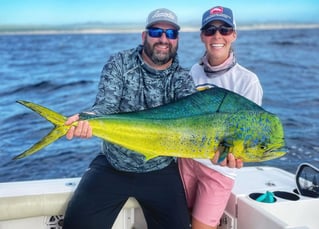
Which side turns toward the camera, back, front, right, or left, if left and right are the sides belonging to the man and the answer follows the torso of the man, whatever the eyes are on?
front

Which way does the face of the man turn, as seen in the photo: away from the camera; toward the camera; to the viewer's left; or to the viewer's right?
toward the camera
